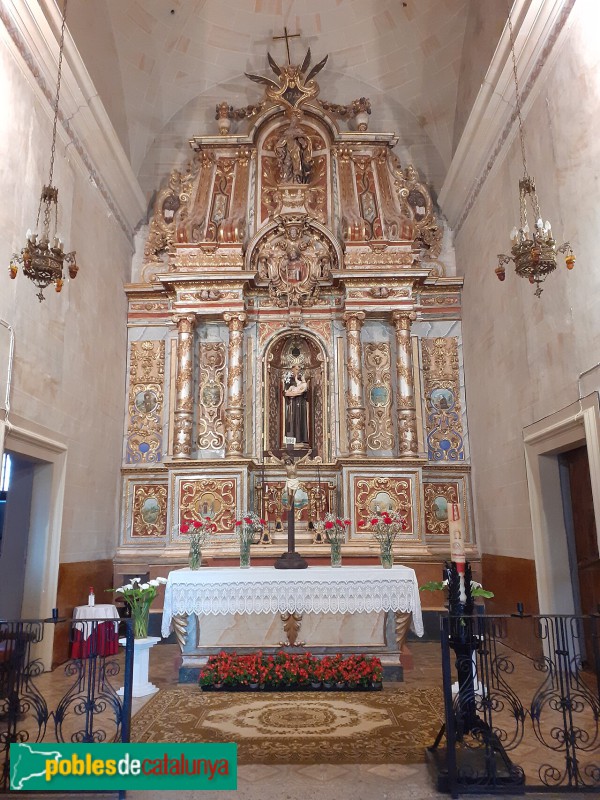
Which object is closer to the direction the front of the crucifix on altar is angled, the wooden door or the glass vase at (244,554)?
the wooden door

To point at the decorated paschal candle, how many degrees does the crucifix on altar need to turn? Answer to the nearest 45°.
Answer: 0° — it already faces it

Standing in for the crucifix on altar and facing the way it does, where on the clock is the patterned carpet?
The patterned carpet is roughly at 12 o'clock from the crucifix on altar.

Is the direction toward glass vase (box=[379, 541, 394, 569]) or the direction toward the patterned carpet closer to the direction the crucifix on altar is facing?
the patterned carpet

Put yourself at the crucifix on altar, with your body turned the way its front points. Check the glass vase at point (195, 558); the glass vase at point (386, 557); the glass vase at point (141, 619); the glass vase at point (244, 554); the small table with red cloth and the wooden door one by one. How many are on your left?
2

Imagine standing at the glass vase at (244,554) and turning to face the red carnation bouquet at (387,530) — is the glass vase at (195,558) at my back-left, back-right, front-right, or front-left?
back-right

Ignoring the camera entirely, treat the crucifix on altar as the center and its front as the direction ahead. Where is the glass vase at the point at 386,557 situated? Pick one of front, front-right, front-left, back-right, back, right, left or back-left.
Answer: left

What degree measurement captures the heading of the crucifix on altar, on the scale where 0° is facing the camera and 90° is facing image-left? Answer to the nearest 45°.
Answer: approximately 0°

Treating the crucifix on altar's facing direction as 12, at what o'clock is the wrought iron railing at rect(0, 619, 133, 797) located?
The wrought iron railing is roughly at 1 o'clock from the crucifix on altar.
